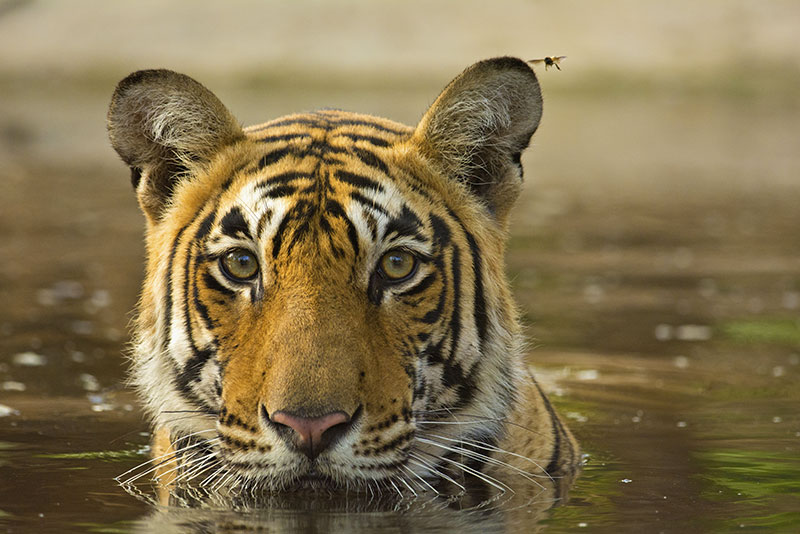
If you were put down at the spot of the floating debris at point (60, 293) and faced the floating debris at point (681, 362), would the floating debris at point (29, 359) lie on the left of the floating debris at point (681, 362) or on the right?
right

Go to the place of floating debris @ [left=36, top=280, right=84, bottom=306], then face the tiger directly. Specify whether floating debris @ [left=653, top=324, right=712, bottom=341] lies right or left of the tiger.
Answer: left

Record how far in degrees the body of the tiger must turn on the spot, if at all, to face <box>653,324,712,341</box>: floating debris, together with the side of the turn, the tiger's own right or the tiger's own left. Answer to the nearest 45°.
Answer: approximately 135° to the tiger's own left

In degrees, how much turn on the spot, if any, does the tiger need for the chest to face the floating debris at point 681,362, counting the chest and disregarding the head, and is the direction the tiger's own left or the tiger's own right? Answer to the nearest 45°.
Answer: approximately 135° to the tiger's own left

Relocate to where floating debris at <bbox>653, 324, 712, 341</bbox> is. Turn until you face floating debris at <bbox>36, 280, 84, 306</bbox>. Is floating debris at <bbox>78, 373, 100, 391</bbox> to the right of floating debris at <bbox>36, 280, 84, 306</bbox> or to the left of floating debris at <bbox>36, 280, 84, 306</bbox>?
left

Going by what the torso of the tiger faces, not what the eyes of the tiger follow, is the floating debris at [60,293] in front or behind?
behind

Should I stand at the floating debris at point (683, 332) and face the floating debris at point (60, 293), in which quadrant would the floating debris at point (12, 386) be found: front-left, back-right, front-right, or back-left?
front-left

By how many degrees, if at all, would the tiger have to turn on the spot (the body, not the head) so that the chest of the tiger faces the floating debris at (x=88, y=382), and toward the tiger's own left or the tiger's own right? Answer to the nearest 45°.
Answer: approximately 135° to the tiger's own right

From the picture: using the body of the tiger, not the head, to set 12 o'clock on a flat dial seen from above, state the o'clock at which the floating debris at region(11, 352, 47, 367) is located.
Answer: The floating debris is roughly at 5 o'clock from the tiger.

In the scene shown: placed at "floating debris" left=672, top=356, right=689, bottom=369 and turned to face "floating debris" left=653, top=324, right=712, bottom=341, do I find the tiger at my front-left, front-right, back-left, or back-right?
back-left

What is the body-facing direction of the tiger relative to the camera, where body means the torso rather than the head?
toward the camera

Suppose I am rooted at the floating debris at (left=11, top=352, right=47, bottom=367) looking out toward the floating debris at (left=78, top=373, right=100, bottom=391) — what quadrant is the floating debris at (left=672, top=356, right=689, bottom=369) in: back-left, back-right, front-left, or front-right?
front-left
